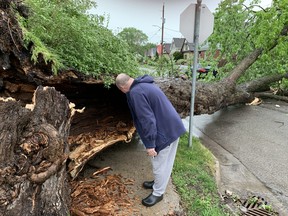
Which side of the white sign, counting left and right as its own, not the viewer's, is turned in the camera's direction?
back

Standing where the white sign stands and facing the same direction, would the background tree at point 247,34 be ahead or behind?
ahead

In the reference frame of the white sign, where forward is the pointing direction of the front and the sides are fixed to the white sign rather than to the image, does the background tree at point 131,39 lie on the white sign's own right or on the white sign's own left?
on the white sign's own left

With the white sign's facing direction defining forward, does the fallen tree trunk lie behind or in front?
behind

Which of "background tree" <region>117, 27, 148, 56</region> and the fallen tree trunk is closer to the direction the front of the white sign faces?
the background tree
